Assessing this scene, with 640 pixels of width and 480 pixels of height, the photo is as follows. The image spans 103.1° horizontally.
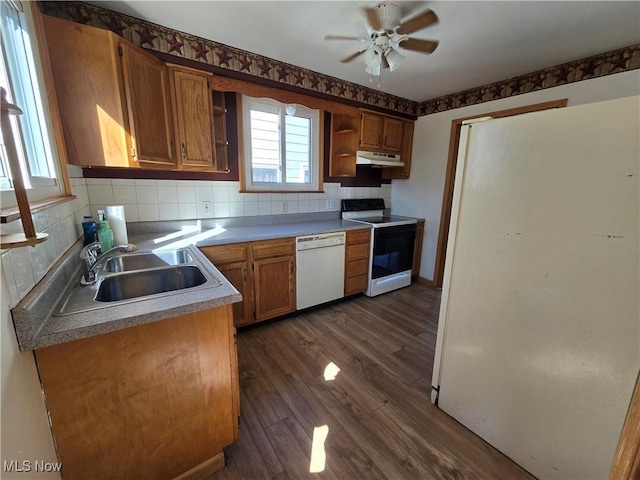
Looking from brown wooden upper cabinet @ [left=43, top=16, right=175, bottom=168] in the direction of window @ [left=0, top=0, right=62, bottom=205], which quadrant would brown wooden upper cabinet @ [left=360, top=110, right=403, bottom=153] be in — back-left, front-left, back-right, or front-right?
back-left

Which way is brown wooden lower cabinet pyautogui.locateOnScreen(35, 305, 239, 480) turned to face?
to the viewer's right

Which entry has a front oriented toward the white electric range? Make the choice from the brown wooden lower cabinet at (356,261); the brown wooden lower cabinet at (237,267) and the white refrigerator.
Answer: the white refrigerator

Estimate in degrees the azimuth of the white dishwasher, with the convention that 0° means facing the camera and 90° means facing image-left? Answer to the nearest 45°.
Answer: approximately 315°

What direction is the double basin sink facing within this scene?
to the viewer's right

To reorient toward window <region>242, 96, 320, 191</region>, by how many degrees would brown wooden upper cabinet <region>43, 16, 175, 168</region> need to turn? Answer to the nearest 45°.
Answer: approximately 45° to its left

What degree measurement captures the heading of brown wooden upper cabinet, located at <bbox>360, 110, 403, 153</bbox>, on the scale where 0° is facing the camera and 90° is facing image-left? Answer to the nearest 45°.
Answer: approximately 315°

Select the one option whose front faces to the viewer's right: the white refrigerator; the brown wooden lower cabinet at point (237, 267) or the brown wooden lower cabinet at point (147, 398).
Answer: the brown wooden lower cabinet at point (147, 398)

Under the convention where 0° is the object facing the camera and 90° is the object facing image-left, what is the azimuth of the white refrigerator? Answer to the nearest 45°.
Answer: approximately 135°
